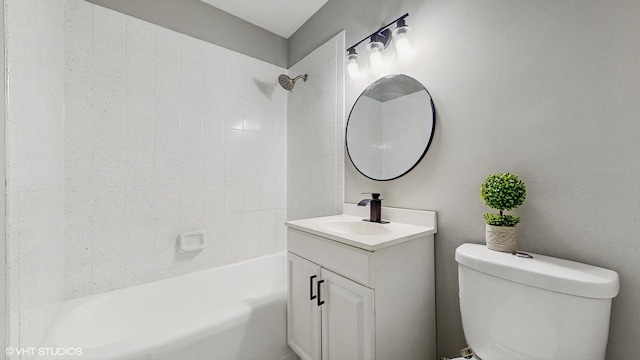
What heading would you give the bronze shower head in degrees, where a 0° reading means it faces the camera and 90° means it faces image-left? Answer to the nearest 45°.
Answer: approximately 45°

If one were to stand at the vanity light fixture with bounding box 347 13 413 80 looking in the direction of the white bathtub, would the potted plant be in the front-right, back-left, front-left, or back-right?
back-left

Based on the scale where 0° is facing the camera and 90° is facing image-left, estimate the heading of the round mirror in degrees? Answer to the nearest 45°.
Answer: approximately 45°

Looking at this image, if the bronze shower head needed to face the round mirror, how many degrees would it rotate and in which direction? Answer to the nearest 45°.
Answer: approximately 90° to its left

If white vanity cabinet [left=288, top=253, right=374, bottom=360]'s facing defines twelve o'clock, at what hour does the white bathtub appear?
The white bathtub is roughly at 2 o'clock from the white vanity cabinet.

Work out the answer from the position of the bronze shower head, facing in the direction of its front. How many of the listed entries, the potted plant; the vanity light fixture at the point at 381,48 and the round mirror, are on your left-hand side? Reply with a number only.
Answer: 3
